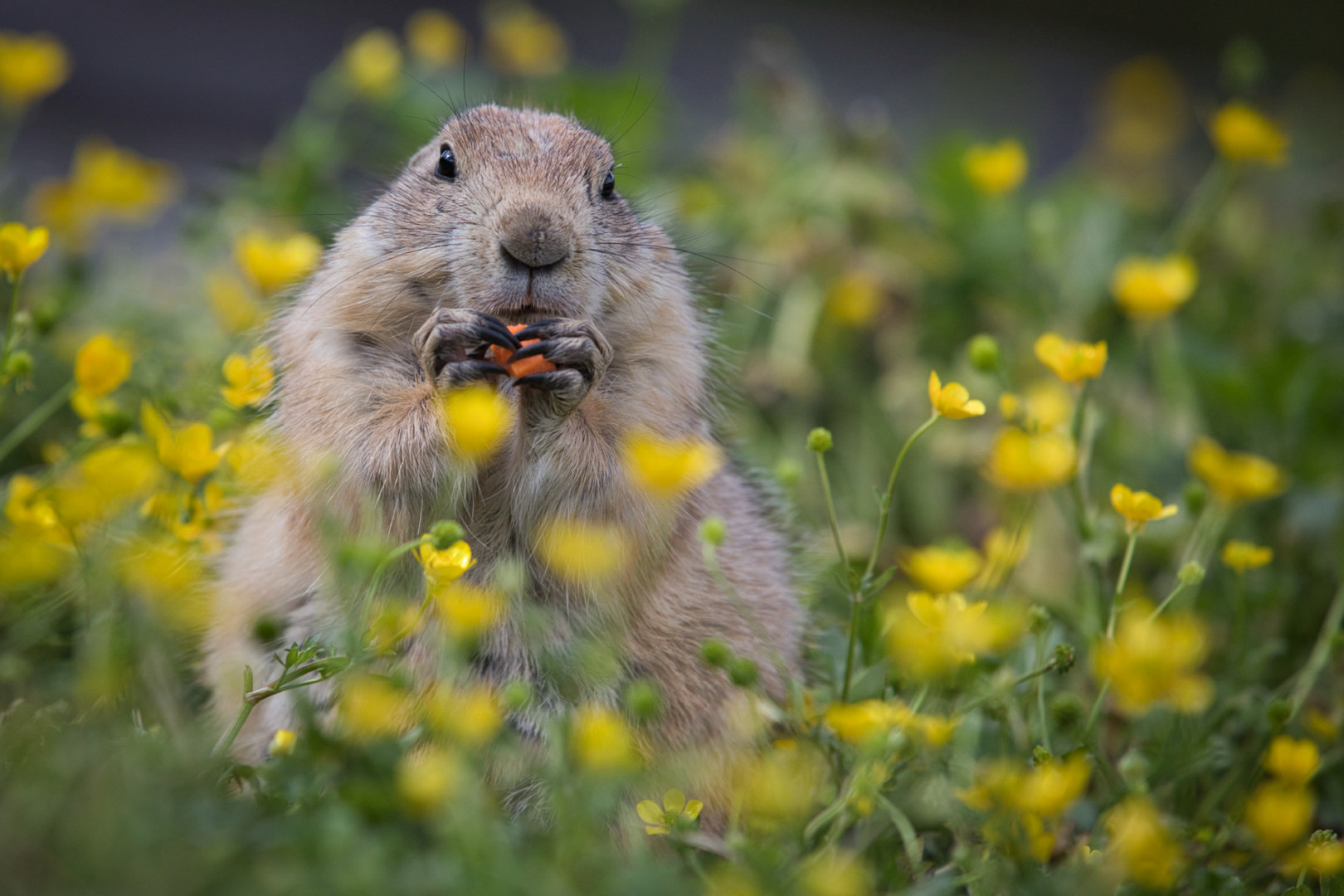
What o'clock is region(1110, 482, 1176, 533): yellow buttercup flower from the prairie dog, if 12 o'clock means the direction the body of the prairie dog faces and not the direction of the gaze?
The yellow buttercup flower is roughly at 10 o'clock from the prairie dog.

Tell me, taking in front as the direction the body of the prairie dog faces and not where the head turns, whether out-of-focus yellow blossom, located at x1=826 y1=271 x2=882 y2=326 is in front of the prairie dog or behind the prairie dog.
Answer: behind

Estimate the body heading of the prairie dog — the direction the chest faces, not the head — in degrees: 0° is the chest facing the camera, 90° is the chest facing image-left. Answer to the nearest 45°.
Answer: approximately 0°

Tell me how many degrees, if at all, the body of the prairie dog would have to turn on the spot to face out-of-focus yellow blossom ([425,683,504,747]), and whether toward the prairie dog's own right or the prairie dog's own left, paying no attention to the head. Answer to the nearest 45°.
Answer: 0° — it already faces it

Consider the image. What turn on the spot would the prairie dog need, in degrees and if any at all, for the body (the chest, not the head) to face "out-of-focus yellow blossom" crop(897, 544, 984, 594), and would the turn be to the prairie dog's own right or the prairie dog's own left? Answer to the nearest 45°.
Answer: approximately 45° to the prairie dog's own left

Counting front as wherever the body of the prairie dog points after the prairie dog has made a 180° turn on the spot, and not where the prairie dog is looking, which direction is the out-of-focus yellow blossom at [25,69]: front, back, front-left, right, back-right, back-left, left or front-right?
front-left

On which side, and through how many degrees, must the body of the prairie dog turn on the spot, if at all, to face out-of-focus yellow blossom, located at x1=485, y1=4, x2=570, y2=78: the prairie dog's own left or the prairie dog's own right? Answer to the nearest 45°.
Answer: approximately 180°

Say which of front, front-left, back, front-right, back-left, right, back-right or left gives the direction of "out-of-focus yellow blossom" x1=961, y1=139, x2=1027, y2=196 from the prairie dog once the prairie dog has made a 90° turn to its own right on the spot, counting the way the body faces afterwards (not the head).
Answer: back-right

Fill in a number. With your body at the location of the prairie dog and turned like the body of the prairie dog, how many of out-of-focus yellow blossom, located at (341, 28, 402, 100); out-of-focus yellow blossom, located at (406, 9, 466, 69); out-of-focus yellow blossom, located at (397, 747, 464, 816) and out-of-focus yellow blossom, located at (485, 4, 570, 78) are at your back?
3

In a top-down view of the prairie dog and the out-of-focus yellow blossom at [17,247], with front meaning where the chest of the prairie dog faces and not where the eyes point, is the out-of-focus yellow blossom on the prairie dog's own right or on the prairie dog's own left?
on the prairie dog's own right

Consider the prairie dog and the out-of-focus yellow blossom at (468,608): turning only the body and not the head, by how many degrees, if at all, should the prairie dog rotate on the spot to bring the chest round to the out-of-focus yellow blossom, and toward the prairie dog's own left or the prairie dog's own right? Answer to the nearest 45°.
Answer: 0° — it already faces it

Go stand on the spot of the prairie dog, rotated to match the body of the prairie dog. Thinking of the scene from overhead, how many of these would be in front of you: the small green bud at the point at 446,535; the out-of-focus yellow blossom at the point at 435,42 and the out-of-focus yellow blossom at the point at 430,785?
2
